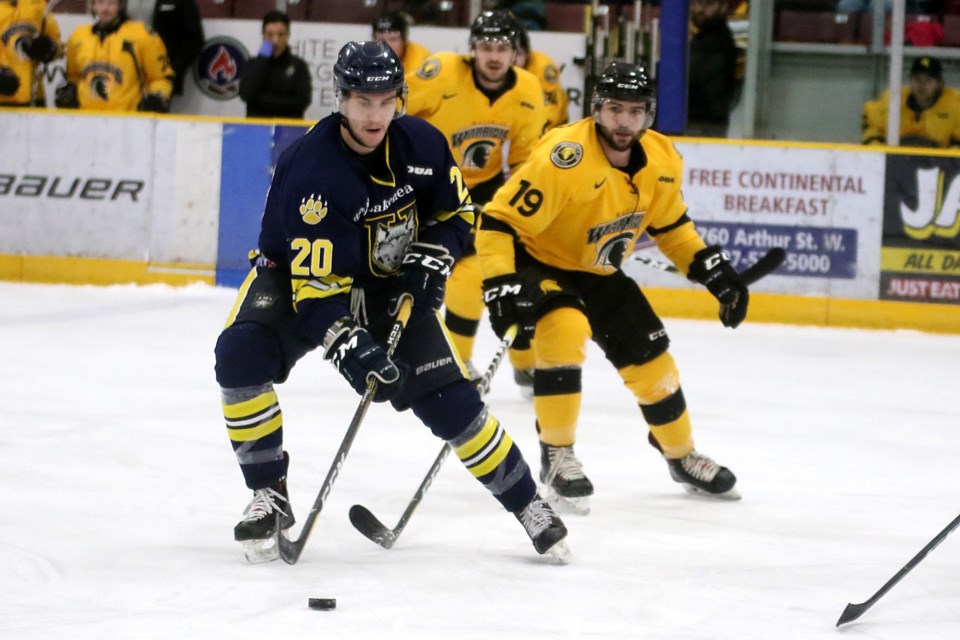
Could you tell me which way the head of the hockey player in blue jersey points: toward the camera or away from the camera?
toward the camera

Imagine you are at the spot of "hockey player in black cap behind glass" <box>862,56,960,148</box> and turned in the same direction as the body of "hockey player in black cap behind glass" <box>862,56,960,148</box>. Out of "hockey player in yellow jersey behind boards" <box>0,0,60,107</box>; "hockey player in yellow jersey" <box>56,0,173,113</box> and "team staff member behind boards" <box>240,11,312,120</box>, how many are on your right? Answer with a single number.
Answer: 3

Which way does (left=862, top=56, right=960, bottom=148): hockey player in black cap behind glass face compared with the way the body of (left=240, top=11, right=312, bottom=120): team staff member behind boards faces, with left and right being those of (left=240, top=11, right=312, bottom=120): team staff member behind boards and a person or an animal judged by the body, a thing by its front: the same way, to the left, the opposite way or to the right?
the same way

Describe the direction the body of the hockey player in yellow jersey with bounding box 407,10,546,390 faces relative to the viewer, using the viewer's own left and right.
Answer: facing the viewer

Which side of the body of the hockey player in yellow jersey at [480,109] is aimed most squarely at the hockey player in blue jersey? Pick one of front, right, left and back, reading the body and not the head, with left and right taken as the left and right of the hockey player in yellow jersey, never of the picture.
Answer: front

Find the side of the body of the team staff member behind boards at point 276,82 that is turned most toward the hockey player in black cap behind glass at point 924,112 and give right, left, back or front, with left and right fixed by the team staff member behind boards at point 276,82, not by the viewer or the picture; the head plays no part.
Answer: left

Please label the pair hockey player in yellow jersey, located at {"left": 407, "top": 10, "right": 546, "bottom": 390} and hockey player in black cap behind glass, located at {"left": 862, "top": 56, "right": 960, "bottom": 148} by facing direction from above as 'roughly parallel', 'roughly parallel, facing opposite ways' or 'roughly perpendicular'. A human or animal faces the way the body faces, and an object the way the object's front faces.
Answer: roughly parallel

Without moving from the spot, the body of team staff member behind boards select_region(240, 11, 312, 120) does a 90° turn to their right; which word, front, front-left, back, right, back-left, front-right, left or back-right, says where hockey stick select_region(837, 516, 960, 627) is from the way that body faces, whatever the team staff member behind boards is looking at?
left

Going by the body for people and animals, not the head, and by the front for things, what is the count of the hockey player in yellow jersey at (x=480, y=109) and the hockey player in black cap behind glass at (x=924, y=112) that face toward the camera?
2

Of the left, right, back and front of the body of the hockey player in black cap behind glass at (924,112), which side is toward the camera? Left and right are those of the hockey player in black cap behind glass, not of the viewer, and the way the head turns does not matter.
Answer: front

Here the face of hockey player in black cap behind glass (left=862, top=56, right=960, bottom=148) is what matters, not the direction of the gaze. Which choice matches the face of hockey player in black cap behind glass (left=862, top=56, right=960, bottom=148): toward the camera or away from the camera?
toward the camera

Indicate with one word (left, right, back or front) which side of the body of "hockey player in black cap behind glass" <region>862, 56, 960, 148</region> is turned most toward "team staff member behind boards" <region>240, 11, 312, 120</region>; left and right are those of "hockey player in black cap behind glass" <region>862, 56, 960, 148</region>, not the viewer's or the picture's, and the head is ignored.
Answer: right
